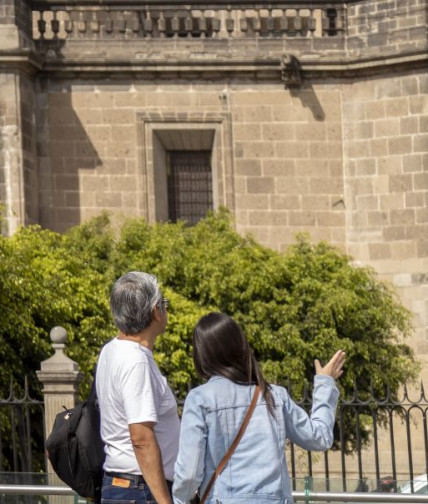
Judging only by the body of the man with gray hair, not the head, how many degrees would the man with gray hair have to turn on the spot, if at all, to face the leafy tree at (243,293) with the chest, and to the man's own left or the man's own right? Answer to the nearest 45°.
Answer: approximately 45° to the man's own left

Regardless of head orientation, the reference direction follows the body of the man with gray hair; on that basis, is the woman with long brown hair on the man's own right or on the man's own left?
on the man's own right

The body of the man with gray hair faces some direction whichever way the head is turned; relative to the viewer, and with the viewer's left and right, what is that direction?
facing away from the viewer and to the right of the viewer

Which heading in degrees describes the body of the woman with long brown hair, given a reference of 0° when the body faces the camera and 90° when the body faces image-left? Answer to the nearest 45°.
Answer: approximately 180°

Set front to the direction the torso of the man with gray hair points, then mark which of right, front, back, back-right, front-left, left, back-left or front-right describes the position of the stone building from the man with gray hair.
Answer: front-left

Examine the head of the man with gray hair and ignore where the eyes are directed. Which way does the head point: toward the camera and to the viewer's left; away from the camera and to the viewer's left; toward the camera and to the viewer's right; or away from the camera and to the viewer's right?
away from the camera and to the viewer's right

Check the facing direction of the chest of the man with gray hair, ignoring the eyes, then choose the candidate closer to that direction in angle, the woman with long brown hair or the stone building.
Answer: the stone building

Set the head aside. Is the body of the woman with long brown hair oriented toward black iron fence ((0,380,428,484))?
yes

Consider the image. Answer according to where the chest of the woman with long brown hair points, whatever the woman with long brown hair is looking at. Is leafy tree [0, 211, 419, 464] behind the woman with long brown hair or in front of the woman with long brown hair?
in front
